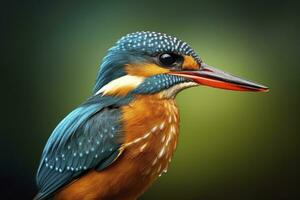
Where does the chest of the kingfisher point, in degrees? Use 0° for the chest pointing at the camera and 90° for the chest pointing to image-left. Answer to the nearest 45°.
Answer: approximately 270°
